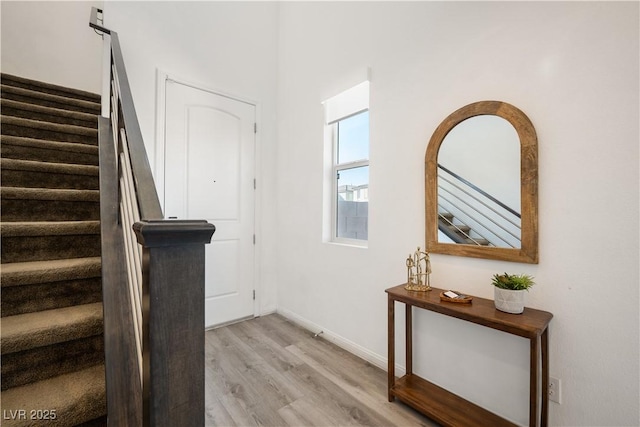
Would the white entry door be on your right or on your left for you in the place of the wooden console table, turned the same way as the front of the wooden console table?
on your right

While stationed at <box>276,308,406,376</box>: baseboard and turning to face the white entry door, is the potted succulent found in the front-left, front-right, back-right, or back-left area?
back-left

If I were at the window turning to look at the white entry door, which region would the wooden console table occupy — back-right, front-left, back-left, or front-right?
back-left

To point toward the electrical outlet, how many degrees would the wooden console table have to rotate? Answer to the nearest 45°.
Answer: approximately 135° to its left

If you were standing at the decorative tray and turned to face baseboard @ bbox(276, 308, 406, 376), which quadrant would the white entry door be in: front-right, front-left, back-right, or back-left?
front-left

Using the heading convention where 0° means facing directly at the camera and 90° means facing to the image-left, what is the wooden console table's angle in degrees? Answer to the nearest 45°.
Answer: approximately 45°

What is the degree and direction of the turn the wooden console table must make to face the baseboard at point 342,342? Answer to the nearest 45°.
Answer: approximately 90° to its right

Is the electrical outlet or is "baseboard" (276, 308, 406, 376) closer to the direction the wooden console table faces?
the baseboard

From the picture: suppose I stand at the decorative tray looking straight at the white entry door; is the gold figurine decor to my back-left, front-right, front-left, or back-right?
front-right
